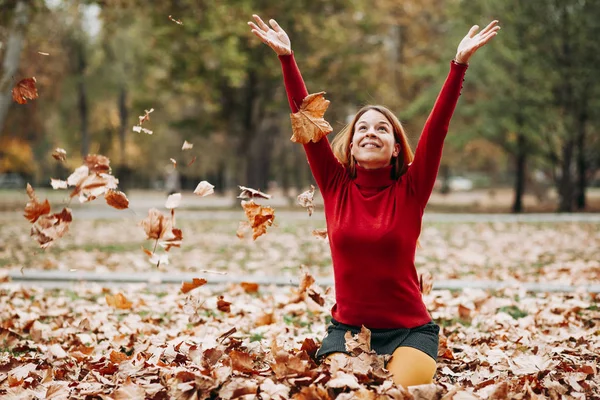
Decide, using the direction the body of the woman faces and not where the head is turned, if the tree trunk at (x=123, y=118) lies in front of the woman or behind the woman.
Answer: behind

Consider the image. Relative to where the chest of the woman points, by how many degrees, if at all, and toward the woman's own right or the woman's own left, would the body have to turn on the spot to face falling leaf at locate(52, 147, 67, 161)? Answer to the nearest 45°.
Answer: approximately 90° to the woman's own right

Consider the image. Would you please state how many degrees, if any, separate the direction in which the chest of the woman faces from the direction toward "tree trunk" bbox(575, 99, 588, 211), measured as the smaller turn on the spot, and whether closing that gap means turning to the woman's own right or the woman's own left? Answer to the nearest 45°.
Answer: approximately 180°

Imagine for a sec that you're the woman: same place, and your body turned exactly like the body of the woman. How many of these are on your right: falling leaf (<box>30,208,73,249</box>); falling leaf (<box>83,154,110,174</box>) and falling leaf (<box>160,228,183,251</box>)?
3

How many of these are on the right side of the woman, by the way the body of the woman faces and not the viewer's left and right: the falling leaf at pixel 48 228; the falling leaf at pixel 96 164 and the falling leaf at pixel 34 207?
3

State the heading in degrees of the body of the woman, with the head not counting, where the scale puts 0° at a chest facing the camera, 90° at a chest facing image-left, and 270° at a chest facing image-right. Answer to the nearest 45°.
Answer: approximately 0°

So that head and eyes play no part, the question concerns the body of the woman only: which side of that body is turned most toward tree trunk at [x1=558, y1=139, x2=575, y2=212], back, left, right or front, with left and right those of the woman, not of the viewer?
back

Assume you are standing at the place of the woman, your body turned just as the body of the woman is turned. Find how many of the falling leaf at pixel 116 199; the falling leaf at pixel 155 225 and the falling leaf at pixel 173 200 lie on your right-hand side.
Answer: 3

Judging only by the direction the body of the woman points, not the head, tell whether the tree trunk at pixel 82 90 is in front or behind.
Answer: behind

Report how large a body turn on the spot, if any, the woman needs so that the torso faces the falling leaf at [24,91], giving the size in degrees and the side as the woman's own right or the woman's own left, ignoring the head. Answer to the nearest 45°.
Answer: approximately 90° to the woman's own right
